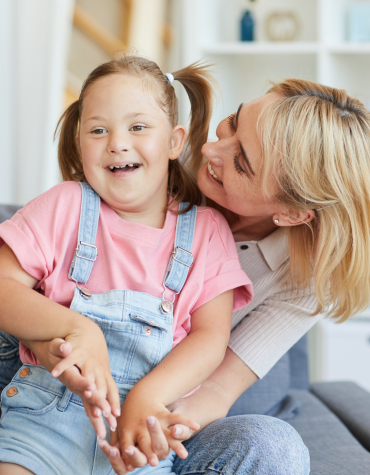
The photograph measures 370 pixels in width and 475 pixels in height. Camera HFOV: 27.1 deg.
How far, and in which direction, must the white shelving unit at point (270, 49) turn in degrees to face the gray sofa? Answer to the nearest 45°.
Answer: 0° — it already faces it

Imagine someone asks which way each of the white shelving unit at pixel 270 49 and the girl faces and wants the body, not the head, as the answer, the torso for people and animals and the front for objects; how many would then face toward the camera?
2

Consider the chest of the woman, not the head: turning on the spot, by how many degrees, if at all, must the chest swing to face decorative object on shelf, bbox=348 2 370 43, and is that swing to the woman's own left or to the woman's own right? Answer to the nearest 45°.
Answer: approximately 135° to the woman's own right

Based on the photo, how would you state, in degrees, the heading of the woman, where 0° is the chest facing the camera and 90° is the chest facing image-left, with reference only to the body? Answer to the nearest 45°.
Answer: approximately 45°

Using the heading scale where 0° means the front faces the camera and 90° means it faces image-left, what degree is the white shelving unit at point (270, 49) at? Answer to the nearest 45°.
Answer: approximately 0°

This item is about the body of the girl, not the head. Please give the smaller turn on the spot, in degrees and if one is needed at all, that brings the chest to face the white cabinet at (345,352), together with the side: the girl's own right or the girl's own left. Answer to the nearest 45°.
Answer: approximately 135° to the girl's own left

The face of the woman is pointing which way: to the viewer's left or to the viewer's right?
to the viewer's left

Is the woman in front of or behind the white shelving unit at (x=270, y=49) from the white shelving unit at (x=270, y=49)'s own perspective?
in front

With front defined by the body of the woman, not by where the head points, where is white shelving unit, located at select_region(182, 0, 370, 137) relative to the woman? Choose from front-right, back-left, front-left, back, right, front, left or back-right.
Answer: back-right
